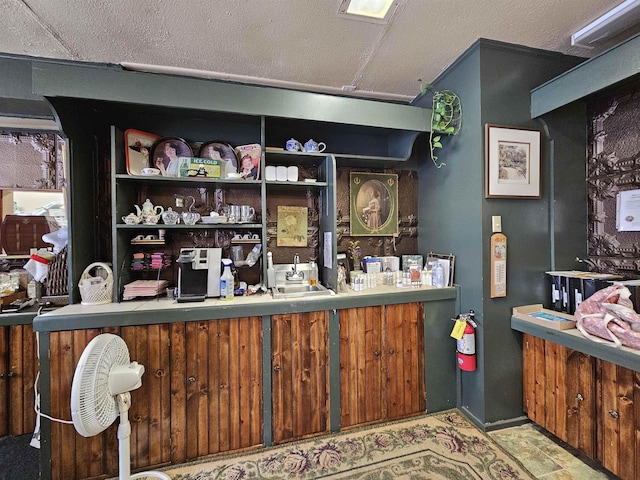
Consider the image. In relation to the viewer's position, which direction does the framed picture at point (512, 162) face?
facing the viewer and to the right of the viewer

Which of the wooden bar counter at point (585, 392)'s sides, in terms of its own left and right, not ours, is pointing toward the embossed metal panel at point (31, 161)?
front

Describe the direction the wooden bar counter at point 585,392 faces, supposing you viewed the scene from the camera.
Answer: facing the viewer and to the left of the viewer

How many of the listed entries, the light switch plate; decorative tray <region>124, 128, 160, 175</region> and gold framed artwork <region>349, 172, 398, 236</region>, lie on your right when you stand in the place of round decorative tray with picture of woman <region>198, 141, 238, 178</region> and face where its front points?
1

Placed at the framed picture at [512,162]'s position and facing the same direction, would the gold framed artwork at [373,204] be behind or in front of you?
behind

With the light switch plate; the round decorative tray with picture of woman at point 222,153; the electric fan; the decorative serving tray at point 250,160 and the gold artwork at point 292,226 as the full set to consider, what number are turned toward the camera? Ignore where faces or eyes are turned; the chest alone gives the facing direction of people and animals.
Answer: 4

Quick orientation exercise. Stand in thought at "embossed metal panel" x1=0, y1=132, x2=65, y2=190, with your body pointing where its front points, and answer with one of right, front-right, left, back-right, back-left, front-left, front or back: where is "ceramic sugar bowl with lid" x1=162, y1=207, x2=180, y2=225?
front-left

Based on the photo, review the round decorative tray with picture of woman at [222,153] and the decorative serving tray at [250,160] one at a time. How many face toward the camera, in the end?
2
